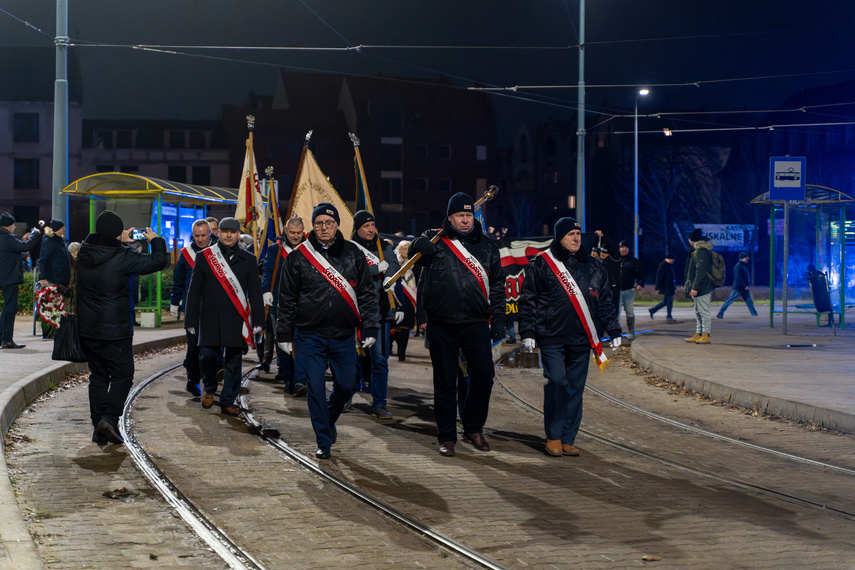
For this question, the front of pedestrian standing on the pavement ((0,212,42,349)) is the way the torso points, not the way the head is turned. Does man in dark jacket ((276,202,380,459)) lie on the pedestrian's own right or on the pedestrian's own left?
on the pedestrian's own right

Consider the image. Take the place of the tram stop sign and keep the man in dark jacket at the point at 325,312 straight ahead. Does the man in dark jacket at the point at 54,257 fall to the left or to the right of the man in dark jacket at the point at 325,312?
right

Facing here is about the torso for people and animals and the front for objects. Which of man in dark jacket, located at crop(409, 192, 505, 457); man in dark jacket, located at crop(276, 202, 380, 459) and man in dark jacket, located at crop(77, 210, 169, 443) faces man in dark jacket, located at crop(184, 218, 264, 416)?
man in dark jacket, located at crop(77, 210, 169, 443)

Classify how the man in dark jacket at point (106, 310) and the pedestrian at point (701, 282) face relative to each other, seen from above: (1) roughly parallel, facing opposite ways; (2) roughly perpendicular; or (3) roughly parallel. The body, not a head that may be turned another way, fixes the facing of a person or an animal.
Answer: roughly perpendicular

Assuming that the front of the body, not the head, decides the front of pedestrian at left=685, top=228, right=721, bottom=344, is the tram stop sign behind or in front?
behind

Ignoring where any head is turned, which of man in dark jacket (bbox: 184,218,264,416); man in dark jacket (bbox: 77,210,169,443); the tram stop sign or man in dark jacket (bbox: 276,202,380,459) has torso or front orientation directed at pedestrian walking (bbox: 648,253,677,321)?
man in dark jacket (bbox: 77,210,169,443)

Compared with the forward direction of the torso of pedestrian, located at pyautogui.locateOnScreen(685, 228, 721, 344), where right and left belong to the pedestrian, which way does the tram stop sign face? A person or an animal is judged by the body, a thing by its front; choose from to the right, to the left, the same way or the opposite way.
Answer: to the left

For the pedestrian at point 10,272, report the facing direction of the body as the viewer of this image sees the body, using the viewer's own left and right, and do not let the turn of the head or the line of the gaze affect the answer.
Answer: facing to the right of the viewer

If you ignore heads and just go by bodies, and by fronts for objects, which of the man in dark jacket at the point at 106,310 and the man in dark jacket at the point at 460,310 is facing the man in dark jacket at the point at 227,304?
the man in dark jacket at the point at 106,310

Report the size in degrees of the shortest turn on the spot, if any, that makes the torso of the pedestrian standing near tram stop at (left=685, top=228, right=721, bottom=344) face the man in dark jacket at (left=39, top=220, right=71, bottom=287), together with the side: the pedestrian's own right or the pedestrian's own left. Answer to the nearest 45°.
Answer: approximately 45° to the pedestrian's own left

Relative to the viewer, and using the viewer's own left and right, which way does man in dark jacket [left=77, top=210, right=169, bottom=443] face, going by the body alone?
facing away from the viewer and to the right of the viewer

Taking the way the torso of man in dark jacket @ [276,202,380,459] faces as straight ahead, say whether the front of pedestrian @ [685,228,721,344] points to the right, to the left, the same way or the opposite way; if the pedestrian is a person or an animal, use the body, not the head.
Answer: to the right

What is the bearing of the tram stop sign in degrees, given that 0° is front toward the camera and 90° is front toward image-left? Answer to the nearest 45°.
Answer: approximately 0°

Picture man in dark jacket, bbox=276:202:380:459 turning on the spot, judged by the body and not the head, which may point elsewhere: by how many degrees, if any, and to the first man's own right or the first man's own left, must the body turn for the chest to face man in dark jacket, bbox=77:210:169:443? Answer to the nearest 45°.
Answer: approximately 90° to the first man's own right

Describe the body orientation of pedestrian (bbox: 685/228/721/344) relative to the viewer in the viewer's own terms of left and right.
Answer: facing to the left of the viewer
